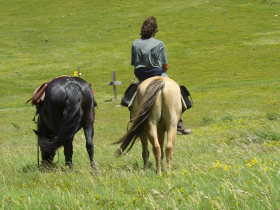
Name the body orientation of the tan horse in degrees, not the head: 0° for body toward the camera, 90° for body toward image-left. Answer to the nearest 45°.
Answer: approximately 180°

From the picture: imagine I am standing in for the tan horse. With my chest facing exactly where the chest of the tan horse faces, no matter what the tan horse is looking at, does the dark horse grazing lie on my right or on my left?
on my left

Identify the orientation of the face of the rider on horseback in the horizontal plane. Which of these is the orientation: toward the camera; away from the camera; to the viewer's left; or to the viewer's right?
away from the camera
